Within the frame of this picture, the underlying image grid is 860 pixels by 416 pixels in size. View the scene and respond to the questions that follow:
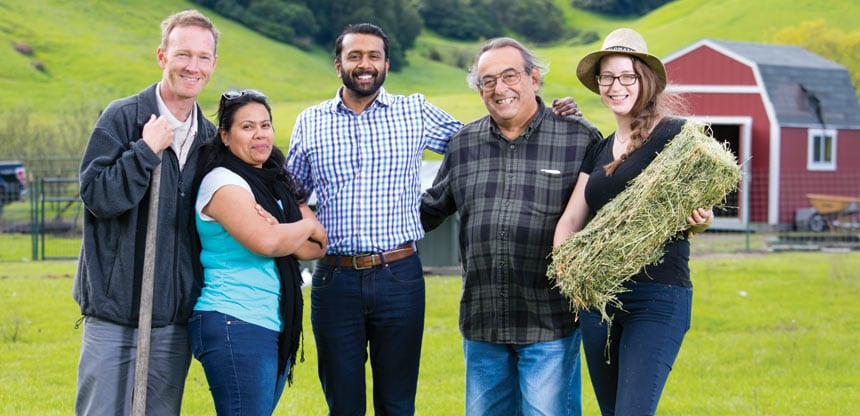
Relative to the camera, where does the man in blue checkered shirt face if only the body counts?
toward the camera

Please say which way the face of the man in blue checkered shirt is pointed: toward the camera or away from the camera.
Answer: toward the camera

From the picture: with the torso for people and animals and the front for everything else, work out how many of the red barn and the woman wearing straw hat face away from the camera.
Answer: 0

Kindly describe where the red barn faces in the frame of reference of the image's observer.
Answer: facing the viewer and to the left of the viewer

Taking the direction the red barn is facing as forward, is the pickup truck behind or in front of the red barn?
in front

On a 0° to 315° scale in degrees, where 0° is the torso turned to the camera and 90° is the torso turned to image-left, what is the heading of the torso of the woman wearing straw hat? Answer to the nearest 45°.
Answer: approximately 45°

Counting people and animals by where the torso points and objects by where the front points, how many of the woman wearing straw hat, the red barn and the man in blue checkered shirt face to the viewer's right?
0

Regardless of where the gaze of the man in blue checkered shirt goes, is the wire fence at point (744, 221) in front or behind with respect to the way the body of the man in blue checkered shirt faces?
behind

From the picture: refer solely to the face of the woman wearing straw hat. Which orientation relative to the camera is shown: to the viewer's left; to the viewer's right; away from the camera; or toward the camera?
toward the camera

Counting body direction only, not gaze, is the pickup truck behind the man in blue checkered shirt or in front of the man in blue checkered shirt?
behind

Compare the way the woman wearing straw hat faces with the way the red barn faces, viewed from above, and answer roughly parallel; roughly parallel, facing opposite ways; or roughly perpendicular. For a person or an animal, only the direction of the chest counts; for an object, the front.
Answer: roughly parallel
